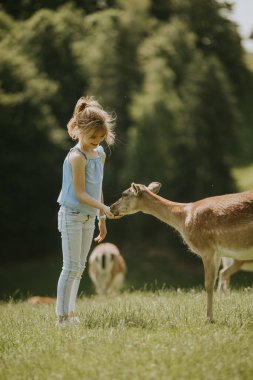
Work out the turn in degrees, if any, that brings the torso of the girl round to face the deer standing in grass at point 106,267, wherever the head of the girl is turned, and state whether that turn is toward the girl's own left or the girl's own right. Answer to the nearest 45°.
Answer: approximately 135° to the girl's own left

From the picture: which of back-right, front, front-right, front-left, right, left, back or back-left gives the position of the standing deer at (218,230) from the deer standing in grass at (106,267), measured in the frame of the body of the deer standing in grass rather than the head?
back

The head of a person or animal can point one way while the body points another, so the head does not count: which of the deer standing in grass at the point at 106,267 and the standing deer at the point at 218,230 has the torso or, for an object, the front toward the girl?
the standing deer

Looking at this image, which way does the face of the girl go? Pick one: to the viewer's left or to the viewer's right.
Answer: to the viewer's right

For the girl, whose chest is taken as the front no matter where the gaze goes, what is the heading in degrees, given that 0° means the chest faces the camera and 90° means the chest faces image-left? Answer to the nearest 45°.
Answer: approximately 315°

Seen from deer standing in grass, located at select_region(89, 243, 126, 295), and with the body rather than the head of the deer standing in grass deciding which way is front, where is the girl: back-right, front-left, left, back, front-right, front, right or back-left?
back

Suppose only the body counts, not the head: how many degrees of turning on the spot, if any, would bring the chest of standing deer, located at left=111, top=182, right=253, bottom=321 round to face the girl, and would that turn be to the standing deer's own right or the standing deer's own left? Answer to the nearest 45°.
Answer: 0° — it already faces them

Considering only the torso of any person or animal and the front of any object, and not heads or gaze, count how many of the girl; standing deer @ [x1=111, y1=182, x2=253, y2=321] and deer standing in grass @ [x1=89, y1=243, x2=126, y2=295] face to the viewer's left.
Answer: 1

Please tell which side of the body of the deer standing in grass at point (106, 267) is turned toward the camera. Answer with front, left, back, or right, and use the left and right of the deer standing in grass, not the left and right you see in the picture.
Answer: back

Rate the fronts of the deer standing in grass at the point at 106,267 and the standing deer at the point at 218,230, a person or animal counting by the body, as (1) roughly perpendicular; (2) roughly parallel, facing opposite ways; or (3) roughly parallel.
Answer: roughly perpendicular

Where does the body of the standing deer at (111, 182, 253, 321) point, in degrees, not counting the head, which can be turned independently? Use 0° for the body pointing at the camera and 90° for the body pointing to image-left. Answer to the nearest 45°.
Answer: approximately 90°
